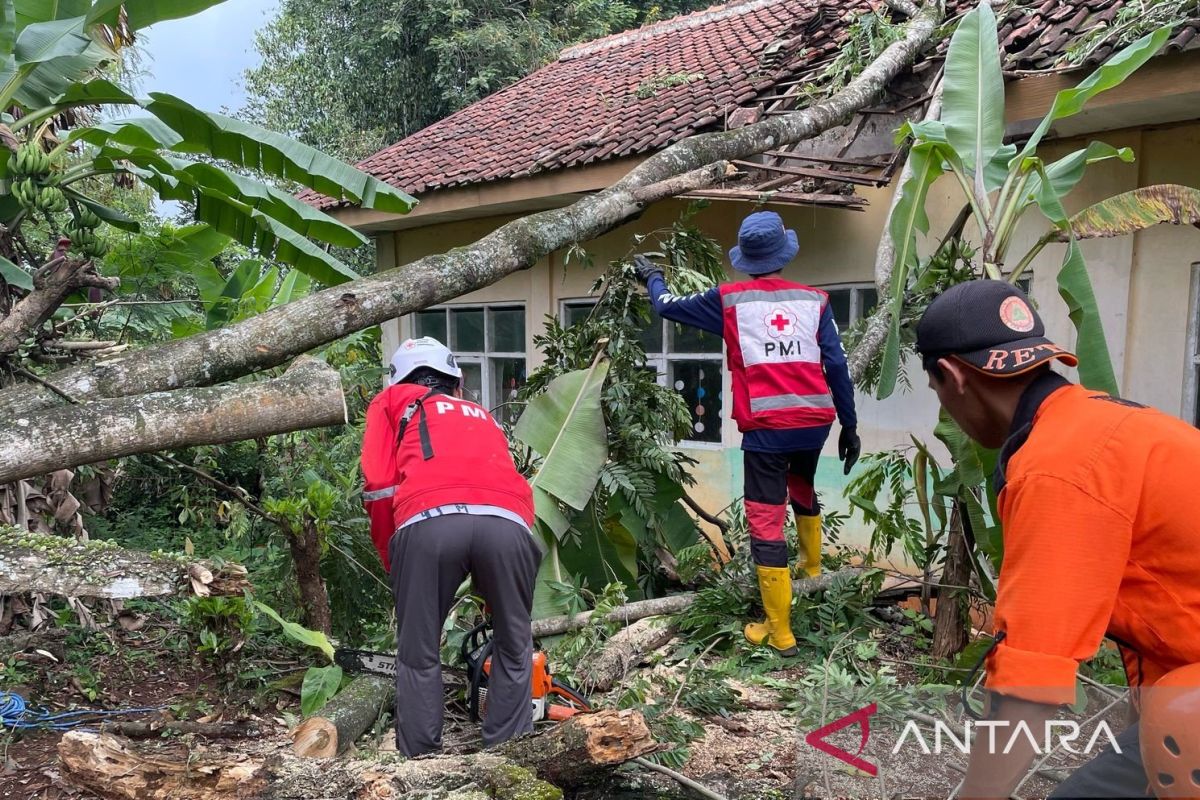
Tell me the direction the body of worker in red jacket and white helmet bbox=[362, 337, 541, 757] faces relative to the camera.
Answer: away from the camera

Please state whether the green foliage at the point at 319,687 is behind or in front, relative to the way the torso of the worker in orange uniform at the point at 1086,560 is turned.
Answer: in front

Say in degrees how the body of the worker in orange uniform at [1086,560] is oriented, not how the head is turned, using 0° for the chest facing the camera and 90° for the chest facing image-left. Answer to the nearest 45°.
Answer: approximately 135°

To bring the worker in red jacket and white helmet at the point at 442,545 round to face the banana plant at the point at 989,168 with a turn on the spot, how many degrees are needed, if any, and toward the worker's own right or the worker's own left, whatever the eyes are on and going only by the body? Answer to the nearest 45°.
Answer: approximately 90° to the worker's own right

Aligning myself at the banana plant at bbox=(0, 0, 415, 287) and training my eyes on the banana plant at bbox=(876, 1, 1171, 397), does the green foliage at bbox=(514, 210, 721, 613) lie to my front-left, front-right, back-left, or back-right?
front-left

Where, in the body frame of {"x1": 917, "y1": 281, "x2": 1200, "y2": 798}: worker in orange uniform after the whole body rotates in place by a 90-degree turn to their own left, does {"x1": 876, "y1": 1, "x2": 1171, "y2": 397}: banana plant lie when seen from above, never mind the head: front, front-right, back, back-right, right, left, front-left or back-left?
back-right

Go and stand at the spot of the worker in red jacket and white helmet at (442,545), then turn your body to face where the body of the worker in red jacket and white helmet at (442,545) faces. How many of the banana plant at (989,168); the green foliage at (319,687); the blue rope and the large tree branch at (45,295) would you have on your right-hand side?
1

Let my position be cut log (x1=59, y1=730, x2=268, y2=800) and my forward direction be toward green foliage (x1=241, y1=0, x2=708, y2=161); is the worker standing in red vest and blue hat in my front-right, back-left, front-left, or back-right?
front-right

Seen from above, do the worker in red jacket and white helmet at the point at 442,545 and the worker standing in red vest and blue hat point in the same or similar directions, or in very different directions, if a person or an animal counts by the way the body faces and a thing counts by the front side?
same or similar directions

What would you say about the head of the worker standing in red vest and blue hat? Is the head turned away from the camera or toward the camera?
away from the camera

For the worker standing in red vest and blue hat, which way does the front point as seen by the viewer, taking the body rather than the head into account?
away from the camera

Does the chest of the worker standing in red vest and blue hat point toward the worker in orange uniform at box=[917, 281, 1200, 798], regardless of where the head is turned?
no
